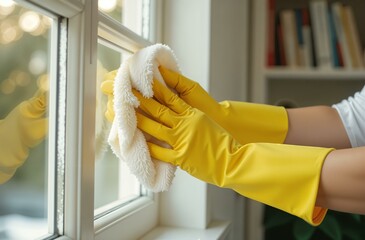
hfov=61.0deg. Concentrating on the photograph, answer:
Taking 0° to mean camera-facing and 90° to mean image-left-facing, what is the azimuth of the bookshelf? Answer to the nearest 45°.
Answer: approximately 0°

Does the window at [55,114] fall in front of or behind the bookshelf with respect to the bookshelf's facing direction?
in front
